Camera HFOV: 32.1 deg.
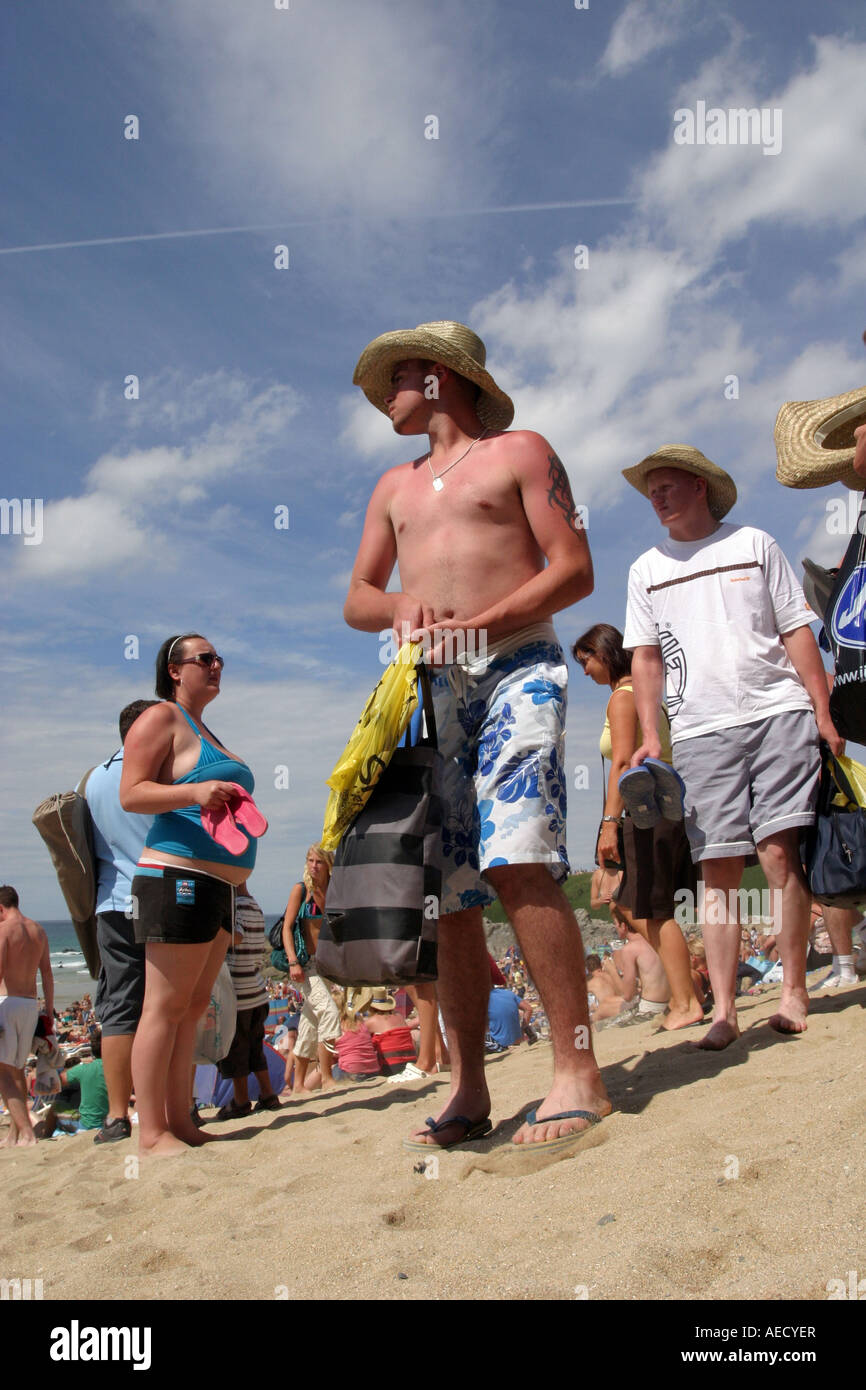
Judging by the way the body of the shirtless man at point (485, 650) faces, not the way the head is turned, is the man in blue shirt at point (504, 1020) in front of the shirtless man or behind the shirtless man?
behind

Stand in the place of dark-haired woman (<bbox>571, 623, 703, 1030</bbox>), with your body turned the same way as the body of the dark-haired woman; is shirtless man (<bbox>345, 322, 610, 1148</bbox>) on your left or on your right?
on your left

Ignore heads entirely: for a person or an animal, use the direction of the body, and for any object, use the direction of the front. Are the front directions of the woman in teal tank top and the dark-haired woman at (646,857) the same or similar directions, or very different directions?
very different directions

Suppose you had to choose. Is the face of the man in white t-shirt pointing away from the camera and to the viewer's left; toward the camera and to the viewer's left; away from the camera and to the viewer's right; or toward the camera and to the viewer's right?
toward the camera and to the viewer's left

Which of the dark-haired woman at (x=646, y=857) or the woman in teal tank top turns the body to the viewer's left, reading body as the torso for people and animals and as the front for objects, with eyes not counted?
the dark-haired woman

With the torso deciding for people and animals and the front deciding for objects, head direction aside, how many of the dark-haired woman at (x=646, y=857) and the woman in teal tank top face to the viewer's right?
1

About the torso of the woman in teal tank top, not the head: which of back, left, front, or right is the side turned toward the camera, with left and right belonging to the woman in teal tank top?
right

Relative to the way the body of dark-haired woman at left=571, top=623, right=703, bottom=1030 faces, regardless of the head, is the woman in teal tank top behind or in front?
in front

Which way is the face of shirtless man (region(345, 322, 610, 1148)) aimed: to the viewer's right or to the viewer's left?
to the viewer's left

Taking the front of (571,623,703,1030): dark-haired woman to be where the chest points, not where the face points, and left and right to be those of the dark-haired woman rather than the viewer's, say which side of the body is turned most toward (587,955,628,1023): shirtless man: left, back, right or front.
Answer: right

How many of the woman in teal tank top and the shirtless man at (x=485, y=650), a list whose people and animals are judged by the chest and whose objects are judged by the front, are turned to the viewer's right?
1

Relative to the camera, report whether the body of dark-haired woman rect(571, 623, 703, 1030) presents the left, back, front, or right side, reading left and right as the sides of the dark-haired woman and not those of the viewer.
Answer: left
